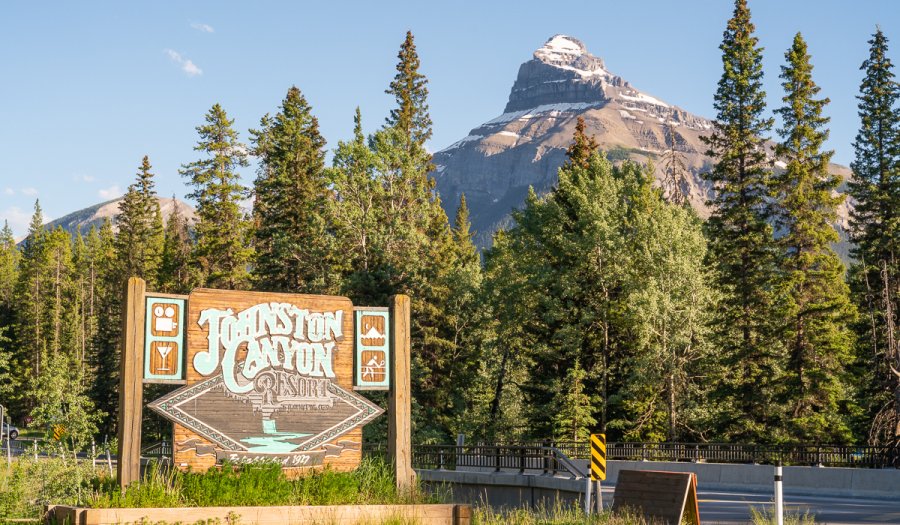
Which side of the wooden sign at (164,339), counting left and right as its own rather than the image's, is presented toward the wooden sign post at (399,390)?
left

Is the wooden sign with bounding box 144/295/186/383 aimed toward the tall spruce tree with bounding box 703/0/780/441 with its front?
no

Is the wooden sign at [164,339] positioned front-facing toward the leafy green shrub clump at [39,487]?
no

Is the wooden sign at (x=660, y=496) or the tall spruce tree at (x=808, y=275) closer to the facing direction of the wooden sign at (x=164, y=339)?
the wooden sign

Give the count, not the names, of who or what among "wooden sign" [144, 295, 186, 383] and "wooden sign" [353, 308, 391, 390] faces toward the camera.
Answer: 2

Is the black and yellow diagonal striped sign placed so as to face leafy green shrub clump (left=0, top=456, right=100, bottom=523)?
no

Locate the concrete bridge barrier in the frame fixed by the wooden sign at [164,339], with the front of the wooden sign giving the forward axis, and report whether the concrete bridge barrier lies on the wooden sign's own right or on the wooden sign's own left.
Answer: on the wooden sign's own left

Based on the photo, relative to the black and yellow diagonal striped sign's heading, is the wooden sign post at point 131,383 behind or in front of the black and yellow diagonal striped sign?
in front

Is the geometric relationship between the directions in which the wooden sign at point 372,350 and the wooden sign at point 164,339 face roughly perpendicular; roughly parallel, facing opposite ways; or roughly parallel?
roughly parallel

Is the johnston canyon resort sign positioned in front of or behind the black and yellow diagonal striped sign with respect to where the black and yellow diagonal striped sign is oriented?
in front

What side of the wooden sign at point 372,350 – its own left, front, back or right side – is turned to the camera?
front

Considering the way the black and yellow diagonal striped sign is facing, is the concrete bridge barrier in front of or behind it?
behind

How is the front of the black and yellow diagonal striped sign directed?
toward the camera

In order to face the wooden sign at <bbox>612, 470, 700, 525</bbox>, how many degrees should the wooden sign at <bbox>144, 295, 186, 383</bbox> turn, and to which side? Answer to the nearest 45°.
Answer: approximately 90° to its left

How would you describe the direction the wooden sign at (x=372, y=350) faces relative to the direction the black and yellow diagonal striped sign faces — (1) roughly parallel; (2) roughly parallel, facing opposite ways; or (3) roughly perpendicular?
roughly parallel

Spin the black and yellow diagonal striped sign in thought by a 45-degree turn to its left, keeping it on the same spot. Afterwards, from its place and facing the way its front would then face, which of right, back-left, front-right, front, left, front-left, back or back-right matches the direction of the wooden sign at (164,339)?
right
